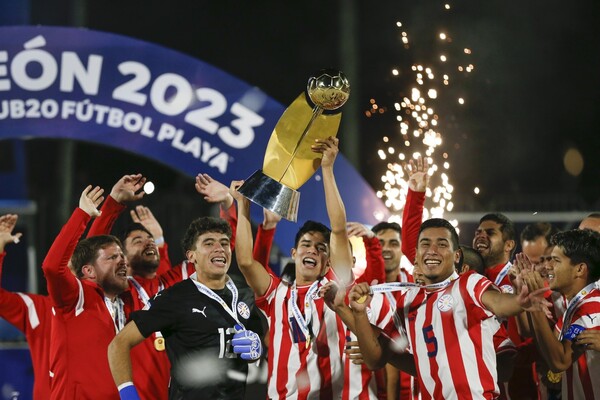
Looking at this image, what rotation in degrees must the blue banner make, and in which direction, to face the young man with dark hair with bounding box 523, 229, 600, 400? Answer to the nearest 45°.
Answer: approximately 45° to its left

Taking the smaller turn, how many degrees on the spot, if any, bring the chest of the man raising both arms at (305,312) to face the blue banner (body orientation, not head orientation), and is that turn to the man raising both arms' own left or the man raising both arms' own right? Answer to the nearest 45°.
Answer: approximately 135° to the man raising both arms' own right

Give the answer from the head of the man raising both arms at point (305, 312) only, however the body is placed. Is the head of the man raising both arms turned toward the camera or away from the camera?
toward the camera

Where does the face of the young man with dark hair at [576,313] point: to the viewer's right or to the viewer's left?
to the viewer's left

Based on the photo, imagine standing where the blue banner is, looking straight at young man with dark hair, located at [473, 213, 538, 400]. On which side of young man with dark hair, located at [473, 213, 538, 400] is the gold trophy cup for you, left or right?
right

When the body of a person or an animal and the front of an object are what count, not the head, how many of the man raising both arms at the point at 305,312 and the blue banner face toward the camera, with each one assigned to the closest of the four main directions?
2

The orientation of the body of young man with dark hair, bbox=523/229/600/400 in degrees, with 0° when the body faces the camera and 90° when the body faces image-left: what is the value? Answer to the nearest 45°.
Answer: approximately 90°

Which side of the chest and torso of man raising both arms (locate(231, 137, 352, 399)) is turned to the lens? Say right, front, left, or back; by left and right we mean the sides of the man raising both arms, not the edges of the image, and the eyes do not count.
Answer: front

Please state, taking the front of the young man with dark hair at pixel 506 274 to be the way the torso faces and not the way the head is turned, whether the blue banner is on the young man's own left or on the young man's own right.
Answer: on the young man's own right

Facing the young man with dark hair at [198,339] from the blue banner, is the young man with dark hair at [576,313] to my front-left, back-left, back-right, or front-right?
front-left

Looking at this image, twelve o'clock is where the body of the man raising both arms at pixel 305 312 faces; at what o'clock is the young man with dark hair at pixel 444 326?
The young man with dark hair is roughly at 10 o'clock from the man raising both arms.

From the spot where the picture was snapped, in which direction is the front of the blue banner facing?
facing the viewer

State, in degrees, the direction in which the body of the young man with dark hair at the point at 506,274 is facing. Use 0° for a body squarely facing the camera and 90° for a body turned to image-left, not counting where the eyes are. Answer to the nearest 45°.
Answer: approximately 45°
